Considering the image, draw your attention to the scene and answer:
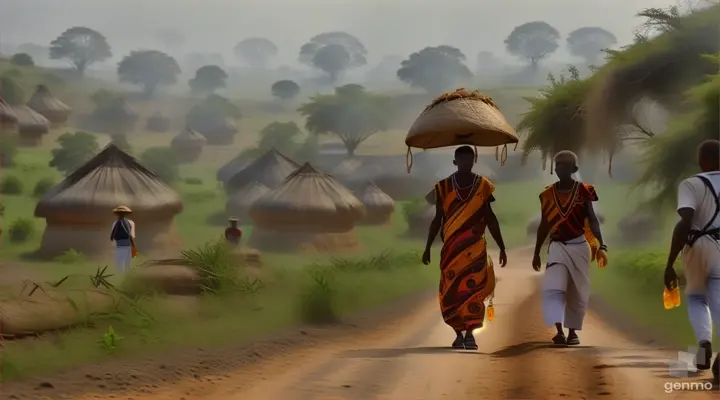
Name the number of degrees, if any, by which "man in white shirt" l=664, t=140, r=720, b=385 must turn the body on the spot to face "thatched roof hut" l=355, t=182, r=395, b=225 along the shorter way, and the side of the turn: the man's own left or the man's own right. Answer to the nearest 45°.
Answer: approximately 45° to the man's own left

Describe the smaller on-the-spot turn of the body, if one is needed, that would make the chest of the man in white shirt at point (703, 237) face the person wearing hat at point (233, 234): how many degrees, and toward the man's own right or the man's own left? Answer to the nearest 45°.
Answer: approximately 45° to the man's own left

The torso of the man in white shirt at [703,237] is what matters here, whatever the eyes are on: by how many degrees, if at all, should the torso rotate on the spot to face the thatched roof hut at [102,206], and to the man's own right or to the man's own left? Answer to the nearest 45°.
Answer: approximately 45° to the man's own left

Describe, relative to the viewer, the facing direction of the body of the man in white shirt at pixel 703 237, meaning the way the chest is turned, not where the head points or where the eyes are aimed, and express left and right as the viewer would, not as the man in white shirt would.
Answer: facing away from the viewer

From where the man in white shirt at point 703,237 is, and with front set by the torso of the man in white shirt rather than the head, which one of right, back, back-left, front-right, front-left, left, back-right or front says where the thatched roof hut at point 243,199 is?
front-left

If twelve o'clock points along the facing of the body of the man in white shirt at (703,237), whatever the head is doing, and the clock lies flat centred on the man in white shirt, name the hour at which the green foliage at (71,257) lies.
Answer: The green foliage is roughly at 10 o'clock from the man in white shirt.

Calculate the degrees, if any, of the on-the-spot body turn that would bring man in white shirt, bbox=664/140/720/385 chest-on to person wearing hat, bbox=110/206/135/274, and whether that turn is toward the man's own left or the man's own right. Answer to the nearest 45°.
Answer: approximately 90° to the man's own left

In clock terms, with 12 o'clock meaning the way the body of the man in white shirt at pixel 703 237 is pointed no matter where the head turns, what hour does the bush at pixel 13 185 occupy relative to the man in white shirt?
The bush is roughly at 10 o'clock from the man in white shirt.

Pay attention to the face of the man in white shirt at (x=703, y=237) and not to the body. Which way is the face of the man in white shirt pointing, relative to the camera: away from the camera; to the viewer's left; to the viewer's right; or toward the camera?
away from the camera

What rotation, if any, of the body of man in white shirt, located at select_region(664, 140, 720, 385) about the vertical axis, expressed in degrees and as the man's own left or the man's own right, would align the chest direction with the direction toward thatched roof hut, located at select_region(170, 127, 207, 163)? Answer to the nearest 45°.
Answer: approximately 45° to the man's own left

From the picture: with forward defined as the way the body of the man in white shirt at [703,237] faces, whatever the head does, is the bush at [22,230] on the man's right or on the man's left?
on the man's left
